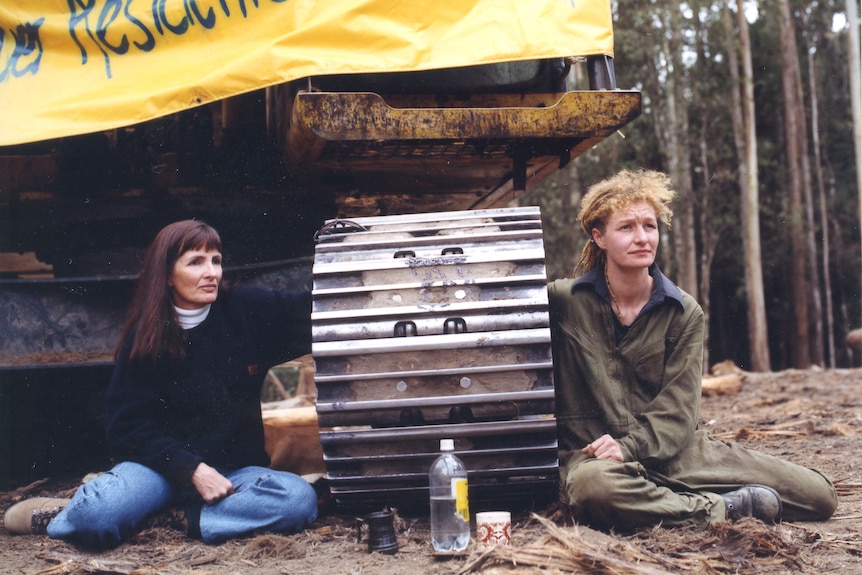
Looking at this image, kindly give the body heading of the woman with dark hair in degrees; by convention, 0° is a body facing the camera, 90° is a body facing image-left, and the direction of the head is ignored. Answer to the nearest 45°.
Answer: approximately 0°

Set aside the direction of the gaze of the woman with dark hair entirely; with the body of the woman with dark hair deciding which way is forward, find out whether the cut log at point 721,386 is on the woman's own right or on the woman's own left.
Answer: on the woman's own left

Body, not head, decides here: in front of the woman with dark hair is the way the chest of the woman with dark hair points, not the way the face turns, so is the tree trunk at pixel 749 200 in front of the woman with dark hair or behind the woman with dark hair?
behind

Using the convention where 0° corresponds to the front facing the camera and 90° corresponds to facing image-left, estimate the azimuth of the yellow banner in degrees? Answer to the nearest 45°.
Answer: approximately 0°

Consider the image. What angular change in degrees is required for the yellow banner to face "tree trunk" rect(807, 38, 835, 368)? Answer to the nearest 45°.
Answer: approximately 135° to its left

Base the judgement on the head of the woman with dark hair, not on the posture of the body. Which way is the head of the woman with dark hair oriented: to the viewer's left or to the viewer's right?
to the viewer's right

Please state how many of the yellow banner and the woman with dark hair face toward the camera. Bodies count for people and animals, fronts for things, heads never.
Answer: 2

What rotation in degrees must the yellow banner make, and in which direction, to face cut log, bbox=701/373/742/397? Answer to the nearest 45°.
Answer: approximately 135° to its left

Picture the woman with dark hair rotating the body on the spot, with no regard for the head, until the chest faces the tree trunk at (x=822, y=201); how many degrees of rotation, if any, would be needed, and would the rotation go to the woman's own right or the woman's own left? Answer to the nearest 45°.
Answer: approximately 135° to the woman's own left

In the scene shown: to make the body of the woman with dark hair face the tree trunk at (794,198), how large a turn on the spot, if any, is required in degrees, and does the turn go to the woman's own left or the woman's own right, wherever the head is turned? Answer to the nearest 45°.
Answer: approximately 135° to the woman's own left
